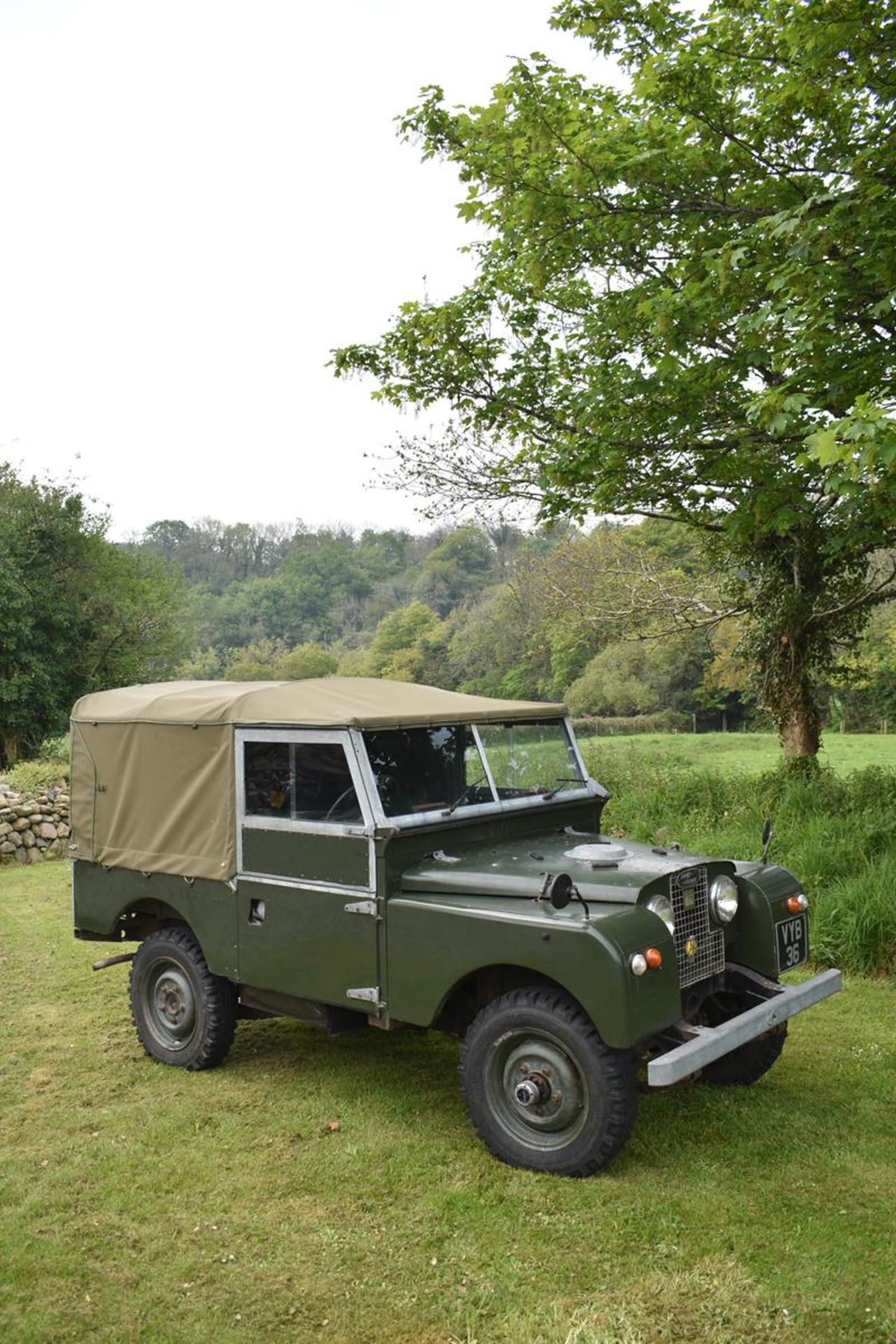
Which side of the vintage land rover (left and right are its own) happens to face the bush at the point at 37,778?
back

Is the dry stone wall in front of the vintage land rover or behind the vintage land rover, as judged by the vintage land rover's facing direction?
behind

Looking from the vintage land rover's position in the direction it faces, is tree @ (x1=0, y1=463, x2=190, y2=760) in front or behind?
behind

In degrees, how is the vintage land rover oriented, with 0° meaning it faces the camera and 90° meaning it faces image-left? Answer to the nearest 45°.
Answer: approximately 315°
